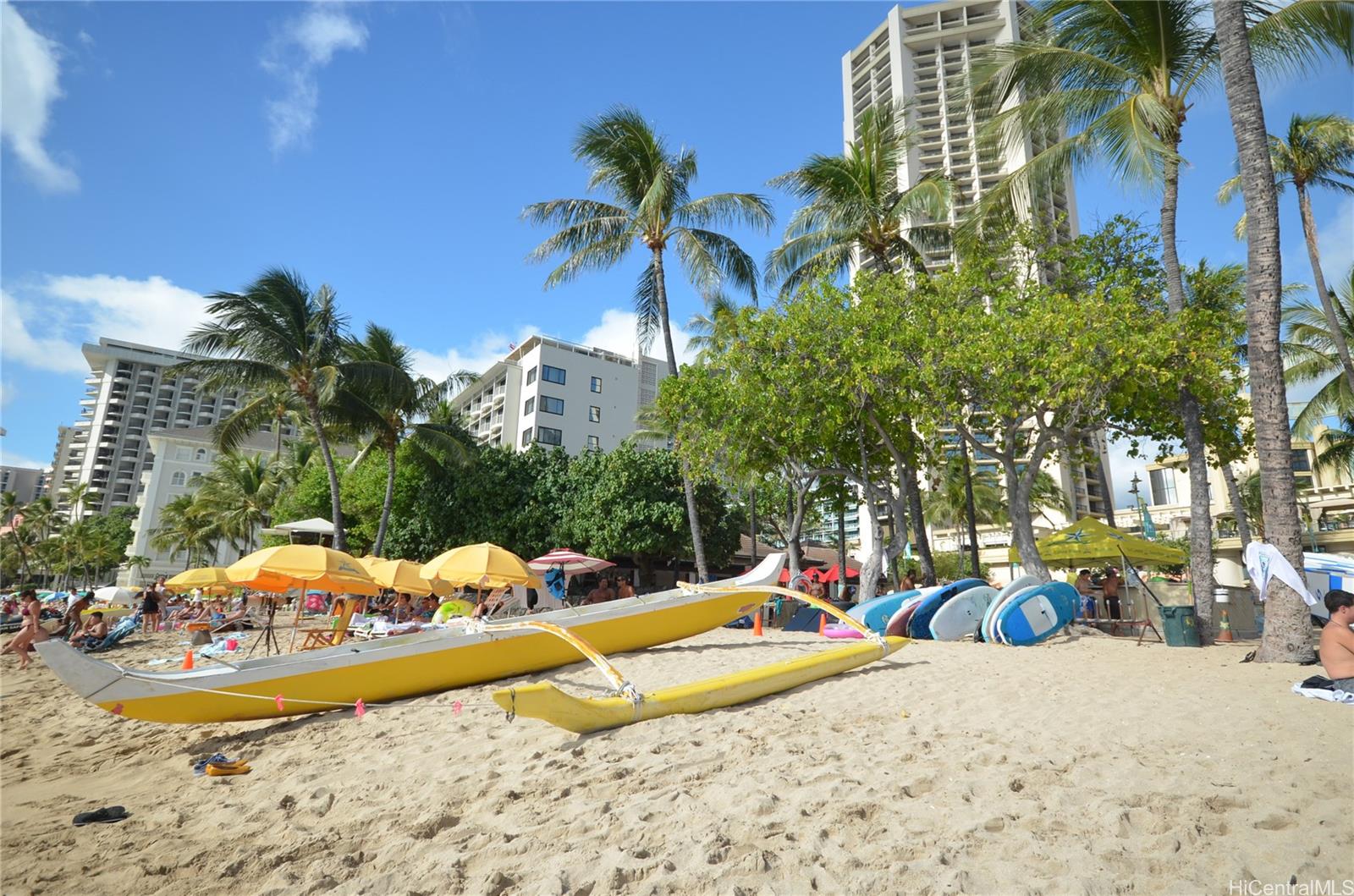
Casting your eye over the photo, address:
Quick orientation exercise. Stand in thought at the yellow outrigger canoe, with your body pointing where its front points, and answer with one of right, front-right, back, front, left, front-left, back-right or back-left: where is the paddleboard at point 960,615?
back-left

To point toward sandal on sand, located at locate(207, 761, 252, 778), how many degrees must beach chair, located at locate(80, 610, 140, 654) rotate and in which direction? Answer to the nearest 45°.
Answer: approximately 90° to its left

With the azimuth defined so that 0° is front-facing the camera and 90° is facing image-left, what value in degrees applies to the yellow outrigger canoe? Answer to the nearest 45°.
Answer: approximately 45°

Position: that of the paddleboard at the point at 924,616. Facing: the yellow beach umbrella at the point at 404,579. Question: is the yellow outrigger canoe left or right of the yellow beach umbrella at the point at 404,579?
left

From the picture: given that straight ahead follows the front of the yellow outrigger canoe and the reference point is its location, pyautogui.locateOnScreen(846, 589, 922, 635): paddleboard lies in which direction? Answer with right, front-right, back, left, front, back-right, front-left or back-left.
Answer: back-left

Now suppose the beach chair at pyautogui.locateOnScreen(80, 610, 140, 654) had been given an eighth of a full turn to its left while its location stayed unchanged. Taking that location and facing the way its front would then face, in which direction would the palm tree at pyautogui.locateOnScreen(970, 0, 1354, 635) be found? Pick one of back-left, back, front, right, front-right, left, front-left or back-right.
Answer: left

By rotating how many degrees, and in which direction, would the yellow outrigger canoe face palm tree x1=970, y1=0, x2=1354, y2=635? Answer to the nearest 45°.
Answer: approximately 135° to its left

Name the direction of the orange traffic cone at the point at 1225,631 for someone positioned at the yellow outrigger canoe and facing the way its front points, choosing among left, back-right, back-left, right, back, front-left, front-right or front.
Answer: back-left
